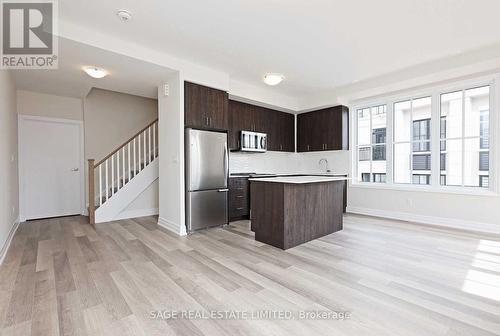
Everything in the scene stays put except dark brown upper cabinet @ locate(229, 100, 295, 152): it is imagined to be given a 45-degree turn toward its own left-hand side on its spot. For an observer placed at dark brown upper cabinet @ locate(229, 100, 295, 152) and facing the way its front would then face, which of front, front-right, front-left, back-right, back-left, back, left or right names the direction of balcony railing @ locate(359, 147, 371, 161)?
front

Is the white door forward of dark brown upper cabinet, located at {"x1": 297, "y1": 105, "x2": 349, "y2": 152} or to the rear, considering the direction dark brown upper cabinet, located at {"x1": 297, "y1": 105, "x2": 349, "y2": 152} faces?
forward

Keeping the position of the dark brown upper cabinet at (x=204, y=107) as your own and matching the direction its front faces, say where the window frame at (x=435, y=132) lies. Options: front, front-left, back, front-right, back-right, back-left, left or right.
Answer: front-left

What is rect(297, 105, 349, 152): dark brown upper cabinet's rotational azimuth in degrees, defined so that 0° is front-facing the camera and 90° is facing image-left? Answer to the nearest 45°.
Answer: approximately 45°

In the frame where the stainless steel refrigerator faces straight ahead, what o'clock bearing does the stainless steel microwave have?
The stainless steel microwave is roughly at 9 o'clock from the stainless steel refrigerator.

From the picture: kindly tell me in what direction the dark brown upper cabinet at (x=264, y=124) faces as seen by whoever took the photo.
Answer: facing the viewer and to the right of the viewer

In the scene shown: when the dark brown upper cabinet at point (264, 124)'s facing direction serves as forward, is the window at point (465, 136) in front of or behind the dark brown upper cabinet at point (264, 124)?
in front

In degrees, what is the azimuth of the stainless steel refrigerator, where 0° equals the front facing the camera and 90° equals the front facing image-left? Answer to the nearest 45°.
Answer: approximately 315°

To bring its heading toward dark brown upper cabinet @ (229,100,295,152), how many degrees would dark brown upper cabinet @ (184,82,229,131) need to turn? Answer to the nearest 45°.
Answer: approximately 90° to its left

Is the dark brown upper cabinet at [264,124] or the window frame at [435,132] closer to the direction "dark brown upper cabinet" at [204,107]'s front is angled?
the window frame

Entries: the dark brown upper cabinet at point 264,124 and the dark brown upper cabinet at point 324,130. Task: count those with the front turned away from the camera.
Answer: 0

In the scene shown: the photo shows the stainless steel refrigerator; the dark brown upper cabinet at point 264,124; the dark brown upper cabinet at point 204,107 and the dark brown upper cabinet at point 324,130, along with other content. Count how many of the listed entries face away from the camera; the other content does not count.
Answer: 0

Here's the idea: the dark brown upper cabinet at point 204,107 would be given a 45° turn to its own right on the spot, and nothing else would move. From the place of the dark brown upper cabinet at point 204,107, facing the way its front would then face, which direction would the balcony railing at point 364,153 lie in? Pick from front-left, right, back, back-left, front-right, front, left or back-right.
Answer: left

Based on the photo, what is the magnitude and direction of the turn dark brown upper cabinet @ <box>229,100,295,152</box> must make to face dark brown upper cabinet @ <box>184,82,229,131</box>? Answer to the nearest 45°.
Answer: approximately 90° to its right

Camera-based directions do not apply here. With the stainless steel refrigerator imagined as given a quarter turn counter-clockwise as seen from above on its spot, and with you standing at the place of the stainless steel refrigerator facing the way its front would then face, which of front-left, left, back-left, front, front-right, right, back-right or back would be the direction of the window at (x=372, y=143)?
front-right

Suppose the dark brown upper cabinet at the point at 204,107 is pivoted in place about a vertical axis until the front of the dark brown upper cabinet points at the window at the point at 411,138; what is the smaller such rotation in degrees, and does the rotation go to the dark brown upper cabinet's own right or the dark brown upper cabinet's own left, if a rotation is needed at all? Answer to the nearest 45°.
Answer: approximately 45° to the dark brown upper cabinet's own left

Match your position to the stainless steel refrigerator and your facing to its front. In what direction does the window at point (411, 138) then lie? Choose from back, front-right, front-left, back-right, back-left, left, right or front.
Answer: front-left

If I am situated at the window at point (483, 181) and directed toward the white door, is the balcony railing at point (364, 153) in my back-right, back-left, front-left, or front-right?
front-right

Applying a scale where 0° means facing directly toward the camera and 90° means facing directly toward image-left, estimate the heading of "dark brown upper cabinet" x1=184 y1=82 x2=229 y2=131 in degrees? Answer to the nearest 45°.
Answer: approximately 315°

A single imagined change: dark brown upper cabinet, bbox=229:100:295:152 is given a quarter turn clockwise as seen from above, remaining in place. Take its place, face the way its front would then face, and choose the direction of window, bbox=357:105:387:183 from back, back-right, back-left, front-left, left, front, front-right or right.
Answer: back-left
